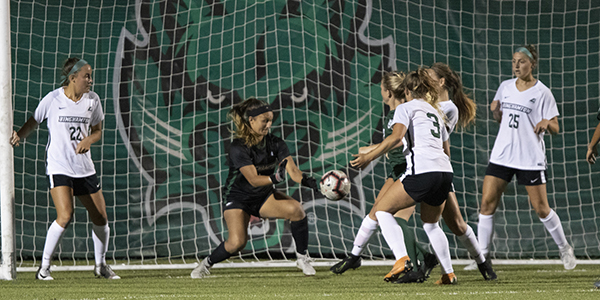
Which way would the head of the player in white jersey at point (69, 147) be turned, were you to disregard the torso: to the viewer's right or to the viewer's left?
to the viewer's right

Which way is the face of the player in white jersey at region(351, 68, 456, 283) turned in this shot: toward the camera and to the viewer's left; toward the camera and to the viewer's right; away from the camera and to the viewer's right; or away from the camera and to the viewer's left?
away from the camera and to the viewer's left

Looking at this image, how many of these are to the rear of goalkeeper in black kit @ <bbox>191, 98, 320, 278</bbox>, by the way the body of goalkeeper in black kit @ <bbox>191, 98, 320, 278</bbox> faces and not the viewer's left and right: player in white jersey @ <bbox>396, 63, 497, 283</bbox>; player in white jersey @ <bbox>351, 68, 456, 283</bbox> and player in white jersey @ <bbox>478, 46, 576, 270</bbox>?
0

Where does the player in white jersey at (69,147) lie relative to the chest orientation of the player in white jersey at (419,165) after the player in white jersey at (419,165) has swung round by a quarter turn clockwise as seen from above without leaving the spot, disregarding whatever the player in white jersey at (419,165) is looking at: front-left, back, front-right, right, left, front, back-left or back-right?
back-left

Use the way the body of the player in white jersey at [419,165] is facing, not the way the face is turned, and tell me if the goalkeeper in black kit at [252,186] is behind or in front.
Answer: in front

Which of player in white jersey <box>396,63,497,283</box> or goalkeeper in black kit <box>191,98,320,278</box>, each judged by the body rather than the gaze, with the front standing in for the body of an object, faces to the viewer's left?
the player in white jersey

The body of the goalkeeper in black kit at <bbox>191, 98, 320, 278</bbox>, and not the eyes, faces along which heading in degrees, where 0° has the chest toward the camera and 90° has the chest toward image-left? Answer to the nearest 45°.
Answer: approximately 315°

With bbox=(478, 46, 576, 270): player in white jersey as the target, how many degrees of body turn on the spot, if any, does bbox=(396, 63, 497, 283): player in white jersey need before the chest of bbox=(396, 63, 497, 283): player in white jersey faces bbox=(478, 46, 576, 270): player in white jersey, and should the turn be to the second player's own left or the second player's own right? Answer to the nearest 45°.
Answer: approximately 135° to the second player's own right

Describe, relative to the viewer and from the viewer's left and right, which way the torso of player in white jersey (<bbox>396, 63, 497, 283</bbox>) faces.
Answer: facing to the left of the viewer

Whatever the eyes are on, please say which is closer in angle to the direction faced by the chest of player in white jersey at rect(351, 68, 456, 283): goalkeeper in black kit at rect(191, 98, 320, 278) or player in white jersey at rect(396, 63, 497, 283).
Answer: the goalkeeper in black kit

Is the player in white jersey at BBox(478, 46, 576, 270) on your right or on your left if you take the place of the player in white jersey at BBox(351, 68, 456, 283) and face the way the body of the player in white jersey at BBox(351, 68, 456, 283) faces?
on your right

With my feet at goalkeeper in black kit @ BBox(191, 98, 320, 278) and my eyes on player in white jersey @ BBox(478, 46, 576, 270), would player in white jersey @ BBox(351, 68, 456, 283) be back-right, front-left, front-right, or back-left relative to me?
front-right

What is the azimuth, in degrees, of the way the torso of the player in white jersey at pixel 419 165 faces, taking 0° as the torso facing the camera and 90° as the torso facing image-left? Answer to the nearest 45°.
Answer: approximately 135°

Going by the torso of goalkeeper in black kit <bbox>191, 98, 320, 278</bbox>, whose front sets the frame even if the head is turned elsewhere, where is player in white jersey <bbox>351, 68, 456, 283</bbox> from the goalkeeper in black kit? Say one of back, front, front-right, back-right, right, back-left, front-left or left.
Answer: front

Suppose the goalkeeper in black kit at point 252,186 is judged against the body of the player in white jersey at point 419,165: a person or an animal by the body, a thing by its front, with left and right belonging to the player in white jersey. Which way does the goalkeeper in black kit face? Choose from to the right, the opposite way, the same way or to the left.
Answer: the opposite way
